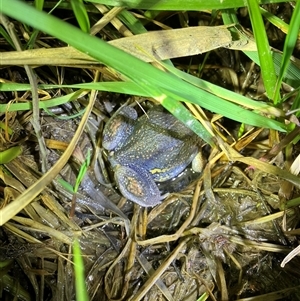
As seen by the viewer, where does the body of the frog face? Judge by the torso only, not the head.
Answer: to the viewer's right
